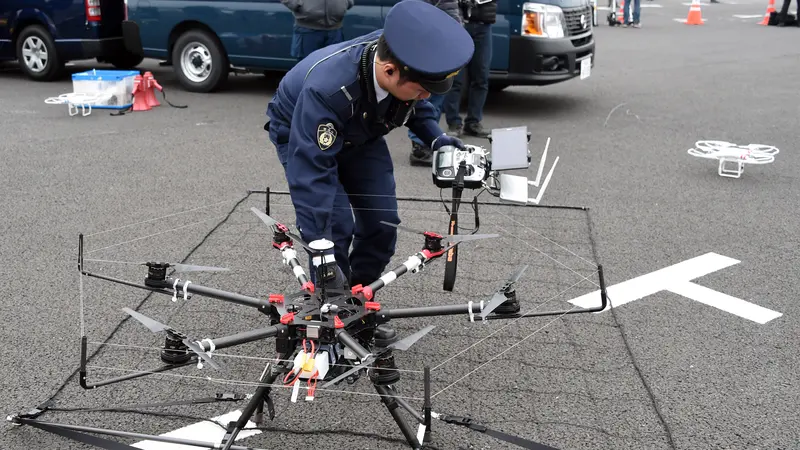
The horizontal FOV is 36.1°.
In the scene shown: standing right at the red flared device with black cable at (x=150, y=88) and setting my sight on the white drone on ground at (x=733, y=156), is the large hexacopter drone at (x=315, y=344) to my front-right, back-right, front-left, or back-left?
front-right

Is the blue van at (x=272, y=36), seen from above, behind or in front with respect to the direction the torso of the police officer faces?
behind

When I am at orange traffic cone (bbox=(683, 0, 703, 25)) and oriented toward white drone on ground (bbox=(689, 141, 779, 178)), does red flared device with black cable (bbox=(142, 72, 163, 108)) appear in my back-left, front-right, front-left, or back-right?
front-right

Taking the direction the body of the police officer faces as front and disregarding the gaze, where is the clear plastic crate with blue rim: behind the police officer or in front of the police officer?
behind

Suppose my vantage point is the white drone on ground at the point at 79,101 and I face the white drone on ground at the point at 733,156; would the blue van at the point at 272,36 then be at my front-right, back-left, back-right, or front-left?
front-left

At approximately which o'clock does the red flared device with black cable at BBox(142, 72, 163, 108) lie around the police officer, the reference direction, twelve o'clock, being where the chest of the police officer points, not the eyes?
The red flared device with black cable is roughly at 7 o'clock from the police officer.

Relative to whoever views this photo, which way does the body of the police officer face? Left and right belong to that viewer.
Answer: facing the viewer and to the right of the viewer

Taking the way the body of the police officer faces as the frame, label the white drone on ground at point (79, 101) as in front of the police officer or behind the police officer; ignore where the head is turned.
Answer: behind

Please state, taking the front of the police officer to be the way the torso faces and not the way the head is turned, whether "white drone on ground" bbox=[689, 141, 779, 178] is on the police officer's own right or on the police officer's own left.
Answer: on the police officer's own left

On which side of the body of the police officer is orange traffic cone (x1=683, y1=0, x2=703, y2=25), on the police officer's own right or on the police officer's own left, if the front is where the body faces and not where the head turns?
on the police officer's own left

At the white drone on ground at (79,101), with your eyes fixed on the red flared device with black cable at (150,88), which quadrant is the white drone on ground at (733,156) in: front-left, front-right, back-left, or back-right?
front-right

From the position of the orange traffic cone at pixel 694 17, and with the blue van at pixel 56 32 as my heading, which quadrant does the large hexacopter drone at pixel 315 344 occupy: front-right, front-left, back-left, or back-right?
front-left
